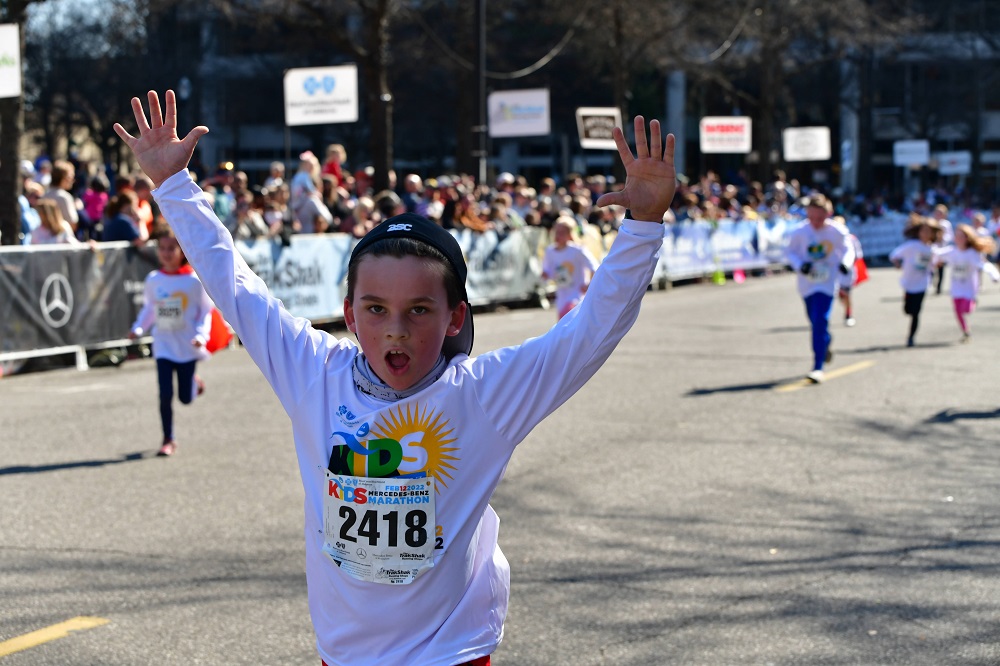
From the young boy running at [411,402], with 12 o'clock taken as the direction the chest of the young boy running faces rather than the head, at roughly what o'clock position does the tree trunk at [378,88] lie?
The tree trunk is roughly at 6 o'clock from the young boy running.

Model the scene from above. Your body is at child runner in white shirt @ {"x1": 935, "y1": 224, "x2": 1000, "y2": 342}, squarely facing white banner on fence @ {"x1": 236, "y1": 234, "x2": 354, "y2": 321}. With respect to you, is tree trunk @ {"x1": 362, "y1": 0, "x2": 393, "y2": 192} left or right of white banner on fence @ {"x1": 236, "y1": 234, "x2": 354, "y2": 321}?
right

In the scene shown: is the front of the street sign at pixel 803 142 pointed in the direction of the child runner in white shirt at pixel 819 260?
yes

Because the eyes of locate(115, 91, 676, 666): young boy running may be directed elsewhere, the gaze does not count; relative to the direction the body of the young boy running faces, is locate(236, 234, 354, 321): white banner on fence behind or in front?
behind

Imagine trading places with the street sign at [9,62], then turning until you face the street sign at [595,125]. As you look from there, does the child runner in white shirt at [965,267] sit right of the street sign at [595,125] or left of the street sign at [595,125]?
right

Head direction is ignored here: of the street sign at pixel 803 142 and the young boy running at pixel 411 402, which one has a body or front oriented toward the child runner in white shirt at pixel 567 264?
the street sign

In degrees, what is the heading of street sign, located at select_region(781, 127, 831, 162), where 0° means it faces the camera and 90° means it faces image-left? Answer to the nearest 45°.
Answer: approximately 0°
